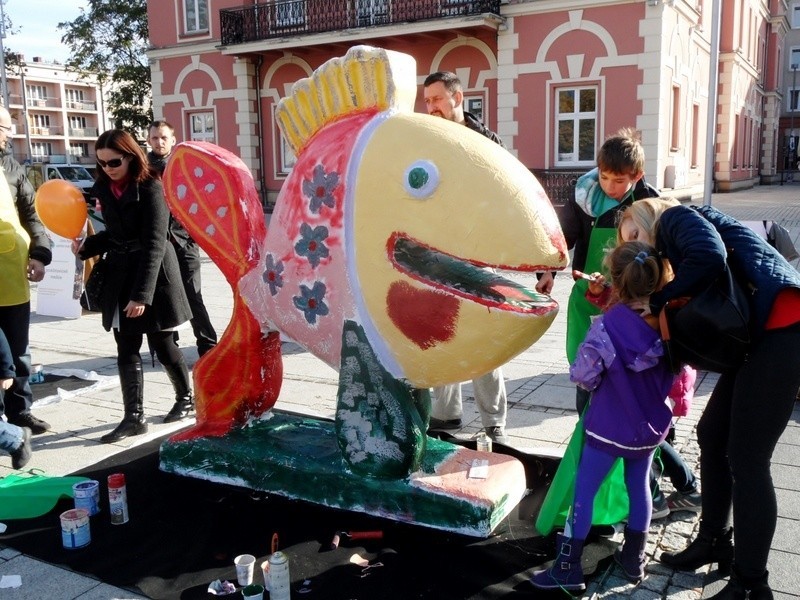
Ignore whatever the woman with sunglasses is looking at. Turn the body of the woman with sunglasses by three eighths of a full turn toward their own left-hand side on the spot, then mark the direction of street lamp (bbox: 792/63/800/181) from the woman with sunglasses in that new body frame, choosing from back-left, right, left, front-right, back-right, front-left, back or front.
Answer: front-left

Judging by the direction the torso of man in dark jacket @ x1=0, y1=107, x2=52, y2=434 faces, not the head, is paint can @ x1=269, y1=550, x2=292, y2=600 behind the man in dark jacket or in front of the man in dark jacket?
in front

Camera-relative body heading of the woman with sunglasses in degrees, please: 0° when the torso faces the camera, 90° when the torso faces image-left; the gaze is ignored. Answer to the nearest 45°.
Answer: approximately 45°

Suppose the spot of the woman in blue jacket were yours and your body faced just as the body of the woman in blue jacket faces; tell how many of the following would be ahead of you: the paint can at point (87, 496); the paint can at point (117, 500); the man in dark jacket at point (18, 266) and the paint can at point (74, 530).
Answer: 4

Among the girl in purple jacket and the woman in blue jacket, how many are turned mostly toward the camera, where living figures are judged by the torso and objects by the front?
0

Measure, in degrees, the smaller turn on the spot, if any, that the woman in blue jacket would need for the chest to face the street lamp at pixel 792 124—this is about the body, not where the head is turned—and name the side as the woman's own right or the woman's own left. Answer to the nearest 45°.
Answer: approximately 90° to the woman's own right

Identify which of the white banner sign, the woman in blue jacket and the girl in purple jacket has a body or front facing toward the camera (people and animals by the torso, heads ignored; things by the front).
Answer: the white banner sign

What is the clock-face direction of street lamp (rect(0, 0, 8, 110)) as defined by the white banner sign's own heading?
The street lamp is roughly at 6 o'clock from the white banner sign.

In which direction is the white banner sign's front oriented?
toward the camera

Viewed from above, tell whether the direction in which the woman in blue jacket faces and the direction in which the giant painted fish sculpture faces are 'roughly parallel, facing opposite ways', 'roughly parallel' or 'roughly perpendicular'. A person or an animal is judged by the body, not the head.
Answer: roughly parallel, facing opposite ways

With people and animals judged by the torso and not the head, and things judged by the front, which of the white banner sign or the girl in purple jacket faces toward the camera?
the white banner sign

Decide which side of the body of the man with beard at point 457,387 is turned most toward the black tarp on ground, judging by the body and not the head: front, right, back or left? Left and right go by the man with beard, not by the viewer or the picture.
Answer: front

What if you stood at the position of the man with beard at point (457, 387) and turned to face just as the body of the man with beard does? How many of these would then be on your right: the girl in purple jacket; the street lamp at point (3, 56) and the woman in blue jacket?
1

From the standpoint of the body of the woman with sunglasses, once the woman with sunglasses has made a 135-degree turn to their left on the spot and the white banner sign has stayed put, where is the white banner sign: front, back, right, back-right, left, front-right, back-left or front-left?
left

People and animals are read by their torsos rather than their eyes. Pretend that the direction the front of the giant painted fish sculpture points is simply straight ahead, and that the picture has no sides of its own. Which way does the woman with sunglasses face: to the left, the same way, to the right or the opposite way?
to the right

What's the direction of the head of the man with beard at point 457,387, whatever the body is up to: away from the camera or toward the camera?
toward the camera

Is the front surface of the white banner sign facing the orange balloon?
yes

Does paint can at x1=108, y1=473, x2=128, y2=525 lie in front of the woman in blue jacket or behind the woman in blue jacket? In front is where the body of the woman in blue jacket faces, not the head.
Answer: in front

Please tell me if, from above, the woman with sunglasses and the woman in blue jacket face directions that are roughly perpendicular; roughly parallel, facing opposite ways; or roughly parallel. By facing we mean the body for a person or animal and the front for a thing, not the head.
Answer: roughly perpendicular

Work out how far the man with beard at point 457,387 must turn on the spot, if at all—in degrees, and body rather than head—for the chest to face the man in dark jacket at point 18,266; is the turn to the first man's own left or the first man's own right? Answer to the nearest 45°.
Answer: approximately 45° to the first man's own right
